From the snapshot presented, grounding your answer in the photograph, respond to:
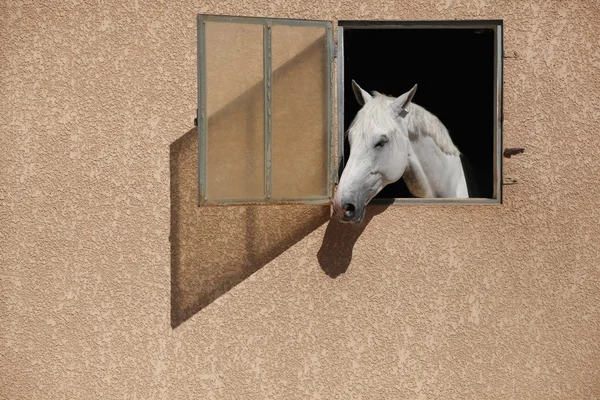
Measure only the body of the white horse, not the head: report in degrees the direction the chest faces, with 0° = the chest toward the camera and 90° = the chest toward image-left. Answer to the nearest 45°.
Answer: approximately 45°
